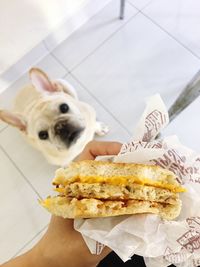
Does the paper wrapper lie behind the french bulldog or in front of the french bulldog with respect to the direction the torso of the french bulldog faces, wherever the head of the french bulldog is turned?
in front

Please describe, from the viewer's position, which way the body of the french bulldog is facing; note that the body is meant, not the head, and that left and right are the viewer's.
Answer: facing the viewer and to the right of the viewer
